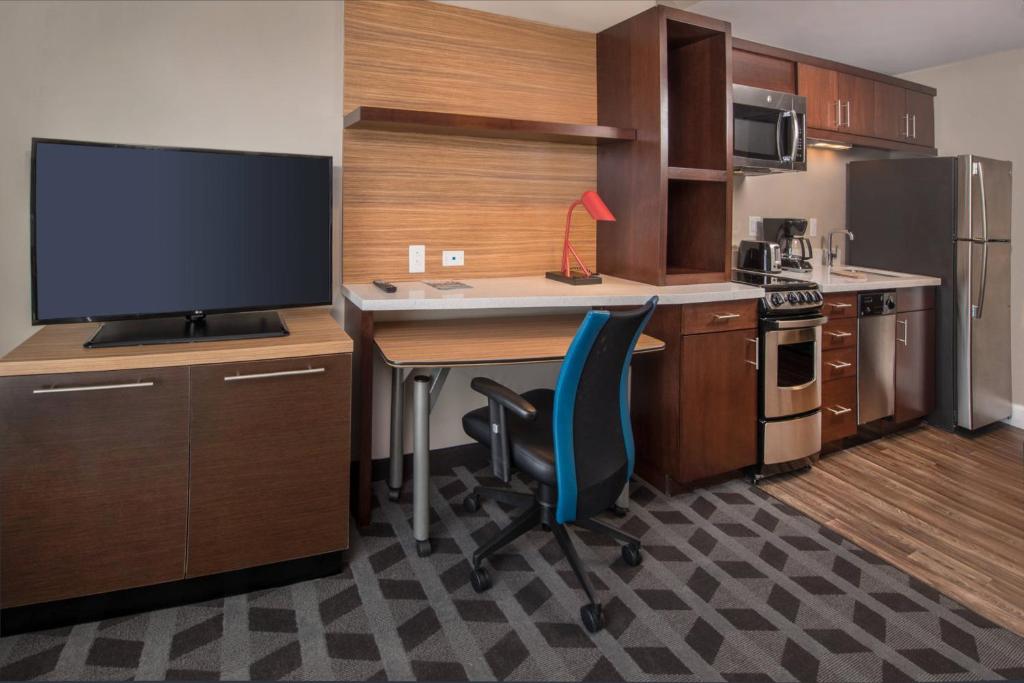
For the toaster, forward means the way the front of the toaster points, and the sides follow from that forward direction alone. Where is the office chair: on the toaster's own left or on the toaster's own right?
on the toaster's own right

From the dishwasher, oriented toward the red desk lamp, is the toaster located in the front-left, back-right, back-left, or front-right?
front-right

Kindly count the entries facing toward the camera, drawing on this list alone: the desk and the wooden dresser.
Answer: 2

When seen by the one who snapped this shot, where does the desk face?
facing the viewer

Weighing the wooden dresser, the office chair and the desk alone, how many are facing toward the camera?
2

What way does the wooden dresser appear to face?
toward the camera

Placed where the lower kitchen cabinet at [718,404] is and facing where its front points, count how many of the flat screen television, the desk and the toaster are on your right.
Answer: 2

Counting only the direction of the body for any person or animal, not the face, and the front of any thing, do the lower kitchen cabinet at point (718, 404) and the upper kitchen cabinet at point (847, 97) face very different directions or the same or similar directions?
same or similar directions

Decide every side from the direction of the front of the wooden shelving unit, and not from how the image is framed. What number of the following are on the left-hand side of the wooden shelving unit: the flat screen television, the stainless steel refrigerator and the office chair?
1

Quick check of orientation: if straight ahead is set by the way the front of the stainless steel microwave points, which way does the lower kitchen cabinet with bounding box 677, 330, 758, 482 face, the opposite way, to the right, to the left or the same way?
the same way

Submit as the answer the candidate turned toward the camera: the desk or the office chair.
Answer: the desk

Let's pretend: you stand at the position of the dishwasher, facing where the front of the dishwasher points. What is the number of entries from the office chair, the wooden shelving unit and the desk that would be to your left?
0

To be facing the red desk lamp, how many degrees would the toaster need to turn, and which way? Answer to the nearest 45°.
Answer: approximately 90° to its right

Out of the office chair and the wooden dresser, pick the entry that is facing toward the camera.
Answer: the wooden dresser

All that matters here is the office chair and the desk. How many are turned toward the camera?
1

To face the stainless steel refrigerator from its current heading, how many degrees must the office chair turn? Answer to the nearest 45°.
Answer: approximately 90° to its right
